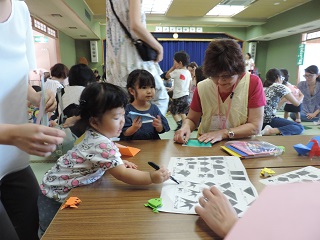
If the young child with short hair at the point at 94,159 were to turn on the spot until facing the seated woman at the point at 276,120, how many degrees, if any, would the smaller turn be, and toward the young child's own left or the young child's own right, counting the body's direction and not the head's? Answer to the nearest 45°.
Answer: approximately 45° to the young child's own left

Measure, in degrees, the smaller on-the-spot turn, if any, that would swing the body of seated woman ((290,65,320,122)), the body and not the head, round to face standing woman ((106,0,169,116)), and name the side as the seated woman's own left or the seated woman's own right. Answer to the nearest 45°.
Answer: approximately 45° to the seated woman's own left

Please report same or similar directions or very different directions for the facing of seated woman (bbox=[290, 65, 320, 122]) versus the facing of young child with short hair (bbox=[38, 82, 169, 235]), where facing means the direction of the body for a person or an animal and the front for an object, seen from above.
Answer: very different directions

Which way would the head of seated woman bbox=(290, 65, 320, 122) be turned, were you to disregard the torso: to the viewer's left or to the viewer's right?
to the viewer's left

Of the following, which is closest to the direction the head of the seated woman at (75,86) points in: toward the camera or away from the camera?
away from the camera

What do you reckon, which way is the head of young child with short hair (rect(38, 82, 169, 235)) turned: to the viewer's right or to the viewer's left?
to the viewer's right

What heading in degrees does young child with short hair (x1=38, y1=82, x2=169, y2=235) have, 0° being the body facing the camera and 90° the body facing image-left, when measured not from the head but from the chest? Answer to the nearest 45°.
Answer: approximately 270°

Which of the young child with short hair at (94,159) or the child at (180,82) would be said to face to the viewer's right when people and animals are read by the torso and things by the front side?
the young child with short hair
